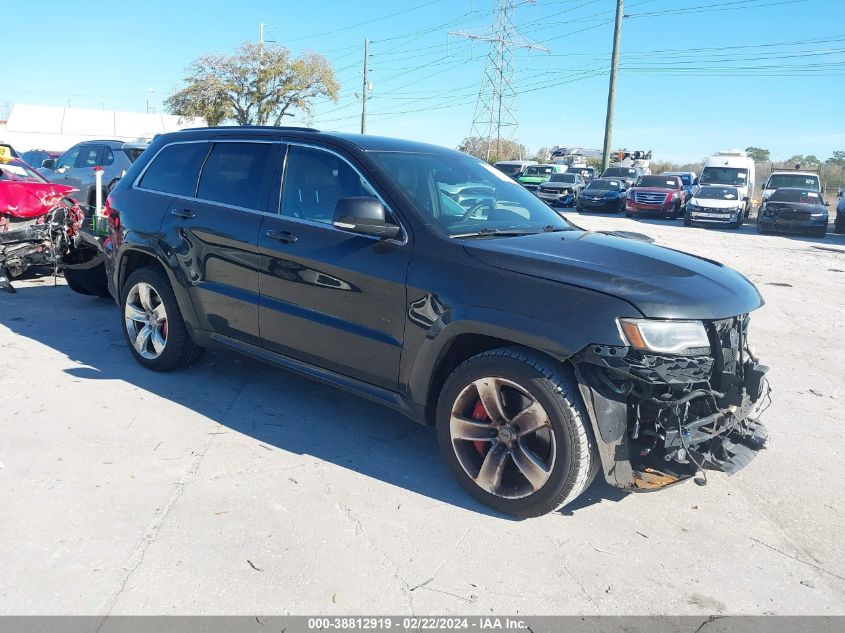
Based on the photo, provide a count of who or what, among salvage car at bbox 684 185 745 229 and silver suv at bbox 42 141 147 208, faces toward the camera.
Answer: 1

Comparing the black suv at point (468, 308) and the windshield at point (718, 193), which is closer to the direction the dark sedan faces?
the black suv

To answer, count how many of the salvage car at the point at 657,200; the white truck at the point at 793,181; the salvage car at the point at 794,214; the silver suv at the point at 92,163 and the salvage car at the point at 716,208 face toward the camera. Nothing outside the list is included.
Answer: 4

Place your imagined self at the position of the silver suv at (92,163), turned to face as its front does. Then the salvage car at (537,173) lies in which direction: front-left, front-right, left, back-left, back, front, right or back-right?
right

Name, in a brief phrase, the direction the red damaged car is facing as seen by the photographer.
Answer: facing the viewer and to the right of the viewer

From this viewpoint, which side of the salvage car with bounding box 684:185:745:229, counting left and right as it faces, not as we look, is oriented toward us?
front

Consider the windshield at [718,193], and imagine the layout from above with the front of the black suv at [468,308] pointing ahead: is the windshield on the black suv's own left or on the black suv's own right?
on the black suv's own left

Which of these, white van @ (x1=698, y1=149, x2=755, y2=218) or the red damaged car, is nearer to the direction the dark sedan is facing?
the red damaged car

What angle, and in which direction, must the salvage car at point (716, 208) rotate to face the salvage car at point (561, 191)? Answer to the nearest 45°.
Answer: approximately 135° to its right

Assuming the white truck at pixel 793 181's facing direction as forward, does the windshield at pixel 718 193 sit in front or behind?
in front

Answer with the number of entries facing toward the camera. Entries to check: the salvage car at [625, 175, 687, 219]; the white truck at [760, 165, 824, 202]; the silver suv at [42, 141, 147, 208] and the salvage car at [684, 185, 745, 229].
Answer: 3

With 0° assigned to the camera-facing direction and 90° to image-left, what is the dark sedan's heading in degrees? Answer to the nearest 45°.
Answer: approximately 45°

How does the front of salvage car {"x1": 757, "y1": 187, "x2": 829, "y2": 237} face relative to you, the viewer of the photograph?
facing the viewer
